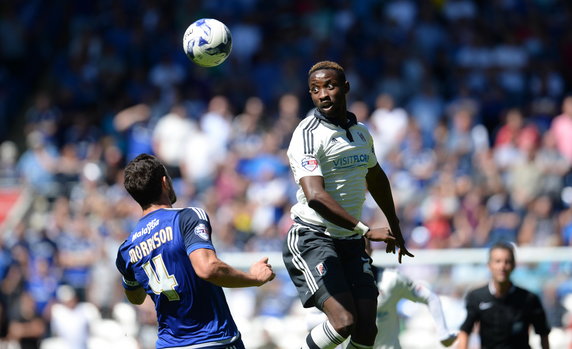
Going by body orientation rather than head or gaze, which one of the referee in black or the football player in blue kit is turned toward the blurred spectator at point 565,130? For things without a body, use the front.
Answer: the football player in blue kit

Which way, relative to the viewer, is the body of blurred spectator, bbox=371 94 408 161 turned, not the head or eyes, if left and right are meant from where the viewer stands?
facing the viewer

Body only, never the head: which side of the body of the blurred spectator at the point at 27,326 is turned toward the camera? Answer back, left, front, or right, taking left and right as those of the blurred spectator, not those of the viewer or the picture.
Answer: front

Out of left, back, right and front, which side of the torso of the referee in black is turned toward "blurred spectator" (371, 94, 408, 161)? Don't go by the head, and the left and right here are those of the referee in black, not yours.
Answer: back

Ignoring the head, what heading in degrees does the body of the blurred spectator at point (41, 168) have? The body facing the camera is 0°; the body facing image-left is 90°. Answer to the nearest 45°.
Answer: approximately 0°

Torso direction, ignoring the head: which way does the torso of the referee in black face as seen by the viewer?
toward the camera

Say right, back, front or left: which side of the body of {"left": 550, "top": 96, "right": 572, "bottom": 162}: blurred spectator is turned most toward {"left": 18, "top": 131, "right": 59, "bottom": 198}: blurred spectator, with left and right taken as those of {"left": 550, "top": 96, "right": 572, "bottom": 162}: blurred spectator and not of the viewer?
right

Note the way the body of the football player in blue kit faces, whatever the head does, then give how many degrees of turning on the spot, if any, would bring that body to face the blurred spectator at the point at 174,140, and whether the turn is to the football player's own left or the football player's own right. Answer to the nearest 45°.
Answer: approximately 45° to the football player's own left

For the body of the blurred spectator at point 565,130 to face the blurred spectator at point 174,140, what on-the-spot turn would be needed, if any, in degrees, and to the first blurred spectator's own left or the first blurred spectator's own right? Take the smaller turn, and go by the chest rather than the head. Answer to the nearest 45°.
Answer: approximately 90° to the first blurred spectator's own right

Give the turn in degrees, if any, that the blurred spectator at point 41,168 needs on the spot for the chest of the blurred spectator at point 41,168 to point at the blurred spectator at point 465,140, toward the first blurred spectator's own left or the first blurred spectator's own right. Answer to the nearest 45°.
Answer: approximately 45° to the first blurred spectator's own left

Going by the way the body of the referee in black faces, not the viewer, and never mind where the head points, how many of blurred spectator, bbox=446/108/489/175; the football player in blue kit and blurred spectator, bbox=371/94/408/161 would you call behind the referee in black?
2

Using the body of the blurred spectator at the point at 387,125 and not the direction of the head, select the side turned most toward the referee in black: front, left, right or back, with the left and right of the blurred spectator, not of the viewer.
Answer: front

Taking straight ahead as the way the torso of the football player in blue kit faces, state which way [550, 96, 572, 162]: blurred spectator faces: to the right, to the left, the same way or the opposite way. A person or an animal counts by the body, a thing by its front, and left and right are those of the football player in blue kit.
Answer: the opposite way

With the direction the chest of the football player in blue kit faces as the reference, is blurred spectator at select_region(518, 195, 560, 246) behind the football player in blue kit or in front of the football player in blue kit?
in front
